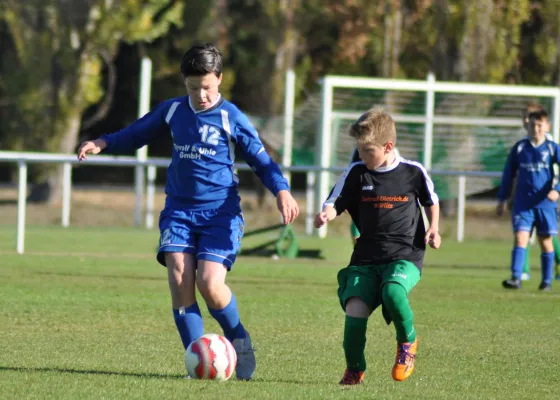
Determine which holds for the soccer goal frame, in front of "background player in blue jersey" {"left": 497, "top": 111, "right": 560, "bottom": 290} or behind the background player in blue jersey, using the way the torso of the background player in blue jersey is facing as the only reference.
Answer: behind

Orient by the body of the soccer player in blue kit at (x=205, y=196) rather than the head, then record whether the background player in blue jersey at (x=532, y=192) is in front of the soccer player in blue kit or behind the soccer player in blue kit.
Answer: behind

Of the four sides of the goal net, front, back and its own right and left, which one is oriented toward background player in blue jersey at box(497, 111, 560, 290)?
front

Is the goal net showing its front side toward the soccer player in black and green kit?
yes

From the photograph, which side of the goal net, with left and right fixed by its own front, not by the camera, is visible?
front

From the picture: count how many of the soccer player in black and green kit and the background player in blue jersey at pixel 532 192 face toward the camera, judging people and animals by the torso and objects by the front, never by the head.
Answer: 2

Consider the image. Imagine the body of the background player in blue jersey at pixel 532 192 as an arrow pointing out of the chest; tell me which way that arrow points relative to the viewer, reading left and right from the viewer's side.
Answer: facing the viewer

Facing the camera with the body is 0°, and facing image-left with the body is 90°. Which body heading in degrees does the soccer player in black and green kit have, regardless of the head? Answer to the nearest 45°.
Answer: approximately 0°

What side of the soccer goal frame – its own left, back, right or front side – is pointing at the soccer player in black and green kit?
front

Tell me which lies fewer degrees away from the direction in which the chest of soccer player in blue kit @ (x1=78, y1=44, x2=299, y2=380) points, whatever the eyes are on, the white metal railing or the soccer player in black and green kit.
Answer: the soccer player in black and green kit

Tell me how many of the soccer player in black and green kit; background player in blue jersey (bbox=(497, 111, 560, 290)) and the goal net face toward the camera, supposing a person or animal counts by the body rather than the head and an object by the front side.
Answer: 3
